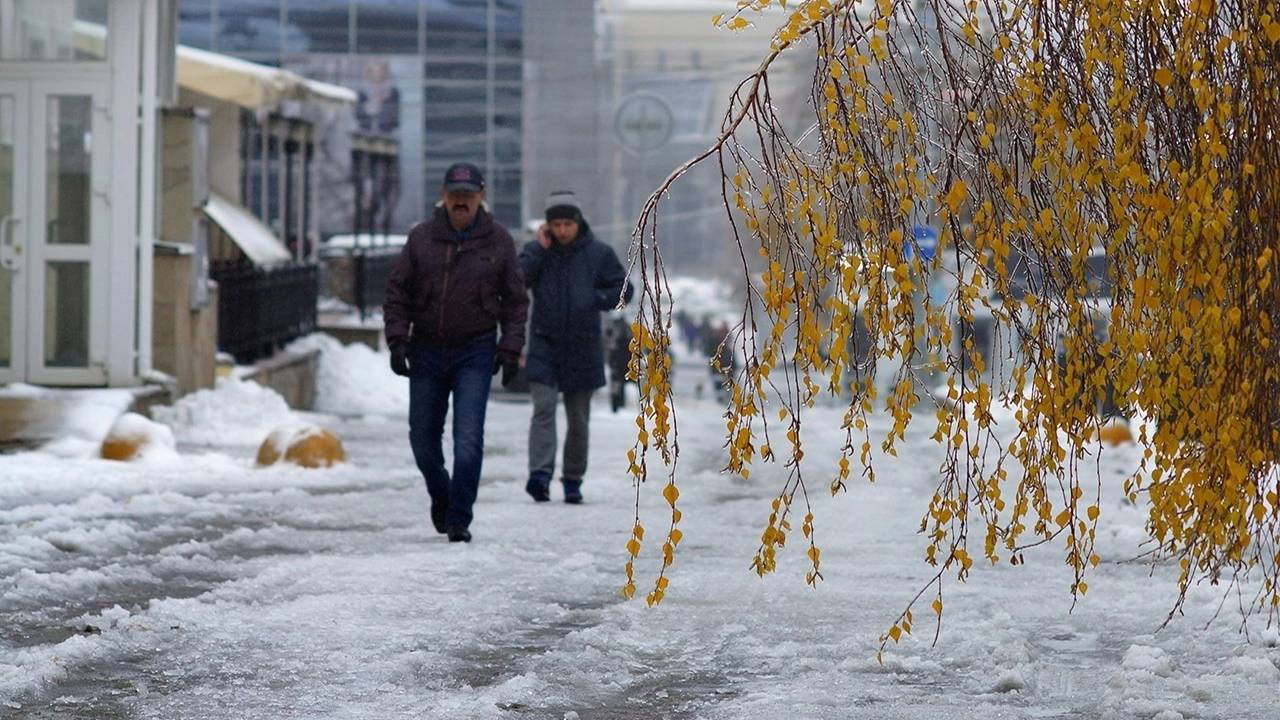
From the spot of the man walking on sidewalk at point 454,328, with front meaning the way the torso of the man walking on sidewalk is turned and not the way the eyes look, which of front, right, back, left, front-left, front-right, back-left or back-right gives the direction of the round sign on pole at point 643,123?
back

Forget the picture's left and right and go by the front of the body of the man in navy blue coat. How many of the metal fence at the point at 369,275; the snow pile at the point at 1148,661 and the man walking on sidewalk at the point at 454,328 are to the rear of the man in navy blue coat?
1

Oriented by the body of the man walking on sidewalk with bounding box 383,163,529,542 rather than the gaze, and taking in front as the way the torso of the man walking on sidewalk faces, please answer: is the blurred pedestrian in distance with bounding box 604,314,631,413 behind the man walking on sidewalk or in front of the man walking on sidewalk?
behind

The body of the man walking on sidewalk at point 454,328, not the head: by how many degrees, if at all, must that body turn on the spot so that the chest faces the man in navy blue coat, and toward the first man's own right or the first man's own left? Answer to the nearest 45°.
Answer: approximately 180°

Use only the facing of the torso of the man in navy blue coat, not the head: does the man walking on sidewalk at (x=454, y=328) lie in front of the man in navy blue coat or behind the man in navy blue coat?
in front

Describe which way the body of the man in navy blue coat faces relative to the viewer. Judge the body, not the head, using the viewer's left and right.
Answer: facing the viewer

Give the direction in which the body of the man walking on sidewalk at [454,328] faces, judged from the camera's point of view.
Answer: toward the camera

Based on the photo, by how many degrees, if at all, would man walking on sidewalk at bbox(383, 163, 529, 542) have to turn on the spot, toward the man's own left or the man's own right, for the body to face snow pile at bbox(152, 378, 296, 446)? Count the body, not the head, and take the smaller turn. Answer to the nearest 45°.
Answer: approximately 180°

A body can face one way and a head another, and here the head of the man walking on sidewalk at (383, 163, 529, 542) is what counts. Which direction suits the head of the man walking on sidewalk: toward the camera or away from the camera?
toward the camera

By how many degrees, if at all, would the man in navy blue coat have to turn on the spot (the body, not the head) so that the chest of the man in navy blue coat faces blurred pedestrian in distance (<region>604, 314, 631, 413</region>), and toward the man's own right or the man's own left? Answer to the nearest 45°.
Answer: approximately 180°

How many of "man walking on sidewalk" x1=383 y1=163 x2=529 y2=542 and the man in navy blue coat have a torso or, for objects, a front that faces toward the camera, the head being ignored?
2

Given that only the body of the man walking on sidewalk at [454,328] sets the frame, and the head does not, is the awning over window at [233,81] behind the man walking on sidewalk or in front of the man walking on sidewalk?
behind

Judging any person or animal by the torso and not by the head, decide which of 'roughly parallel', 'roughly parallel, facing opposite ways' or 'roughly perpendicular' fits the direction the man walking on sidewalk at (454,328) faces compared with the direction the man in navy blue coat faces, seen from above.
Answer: roughly parallel

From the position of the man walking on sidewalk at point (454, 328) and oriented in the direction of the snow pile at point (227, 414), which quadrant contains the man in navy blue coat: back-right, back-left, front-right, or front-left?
front-right

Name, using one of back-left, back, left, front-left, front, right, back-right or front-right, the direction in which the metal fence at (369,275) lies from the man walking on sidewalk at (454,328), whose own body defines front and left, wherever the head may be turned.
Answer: back

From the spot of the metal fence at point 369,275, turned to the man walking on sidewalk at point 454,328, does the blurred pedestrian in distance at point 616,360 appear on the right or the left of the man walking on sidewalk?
left
